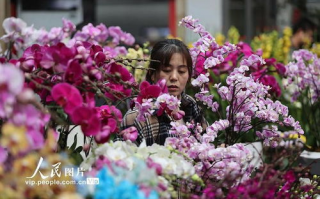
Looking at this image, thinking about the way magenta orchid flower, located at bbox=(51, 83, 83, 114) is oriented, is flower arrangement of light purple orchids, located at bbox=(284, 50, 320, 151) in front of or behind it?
behind

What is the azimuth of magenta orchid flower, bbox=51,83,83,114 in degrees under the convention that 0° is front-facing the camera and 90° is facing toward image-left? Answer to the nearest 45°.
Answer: approximately 45°

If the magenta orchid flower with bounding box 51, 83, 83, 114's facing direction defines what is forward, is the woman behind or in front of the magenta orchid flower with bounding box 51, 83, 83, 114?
behind

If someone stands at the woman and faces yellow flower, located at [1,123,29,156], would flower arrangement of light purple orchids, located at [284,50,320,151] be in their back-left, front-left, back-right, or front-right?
back-left
